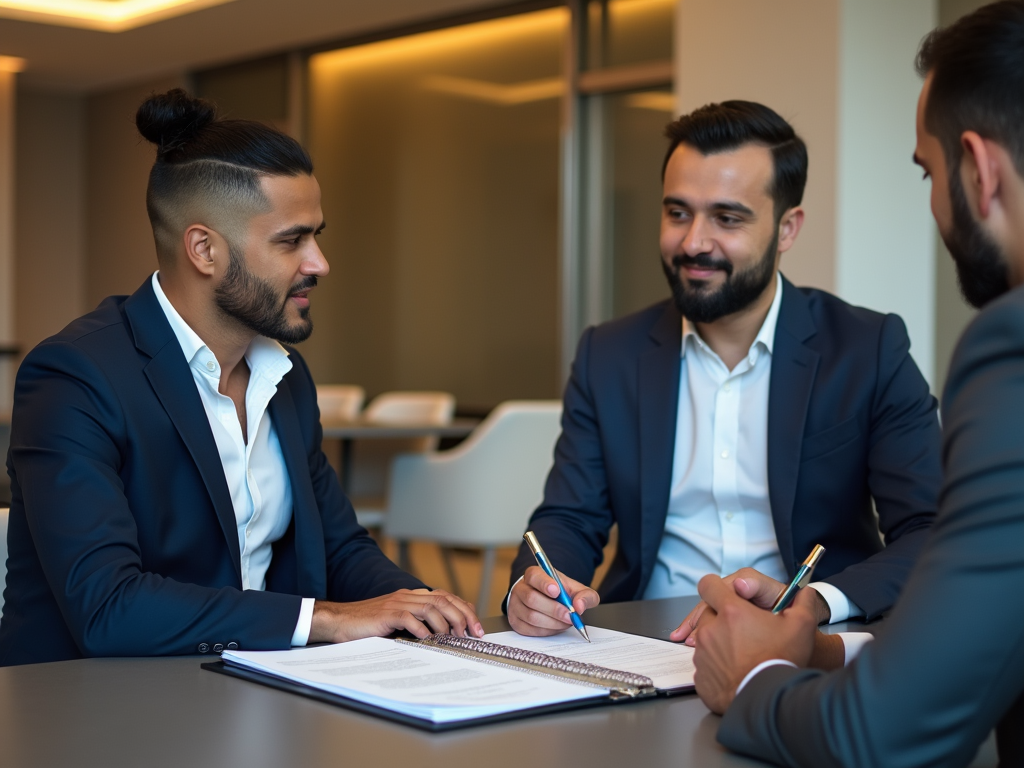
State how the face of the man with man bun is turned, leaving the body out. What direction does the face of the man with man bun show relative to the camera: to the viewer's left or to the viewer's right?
to the viewer's right

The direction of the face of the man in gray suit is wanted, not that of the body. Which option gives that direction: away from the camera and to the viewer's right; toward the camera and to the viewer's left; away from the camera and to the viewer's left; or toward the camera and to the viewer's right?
away from the camera and to the viewer's left

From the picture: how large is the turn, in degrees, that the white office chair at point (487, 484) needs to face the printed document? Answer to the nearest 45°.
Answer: approximately 135° to its left

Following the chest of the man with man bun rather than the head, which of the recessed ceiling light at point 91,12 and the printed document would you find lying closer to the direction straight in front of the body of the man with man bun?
the printed document

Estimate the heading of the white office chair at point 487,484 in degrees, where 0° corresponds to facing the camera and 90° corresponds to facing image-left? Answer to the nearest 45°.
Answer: approximately 135°

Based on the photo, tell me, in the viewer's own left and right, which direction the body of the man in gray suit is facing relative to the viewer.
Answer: facing away from the viewer and to the left of the viewer

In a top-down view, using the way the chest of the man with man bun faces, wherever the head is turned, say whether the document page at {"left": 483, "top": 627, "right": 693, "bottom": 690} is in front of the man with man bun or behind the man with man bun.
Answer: in front

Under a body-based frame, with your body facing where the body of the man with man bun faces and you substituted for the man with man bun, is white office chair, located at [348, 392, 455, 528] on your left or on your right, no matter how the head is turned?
on your left

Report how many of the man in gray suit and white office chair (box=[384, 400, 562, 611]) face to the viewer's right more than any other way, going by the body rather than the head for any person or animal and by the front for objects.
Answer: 0
